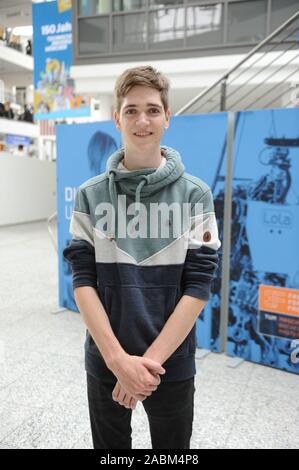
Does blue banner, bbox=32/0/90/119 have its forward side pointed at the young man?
yes

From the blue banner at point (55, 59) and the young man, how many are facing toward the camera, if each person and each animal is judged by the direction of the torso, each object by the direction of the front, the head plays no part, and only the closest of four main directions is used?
2

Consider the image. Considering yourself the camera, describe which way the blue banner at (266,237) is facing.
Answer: facing the viewer and to the left of the viewer

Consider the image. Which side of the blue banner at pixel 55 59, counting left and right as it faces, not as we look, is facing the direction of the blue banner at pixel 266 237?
front

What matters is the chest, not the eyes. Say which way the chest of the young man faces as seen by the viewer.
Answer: toward the camera

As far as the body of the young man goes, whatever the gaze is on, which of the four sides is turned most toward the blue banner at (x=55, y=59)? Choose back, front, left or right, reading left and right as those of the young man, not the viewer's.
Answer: back
